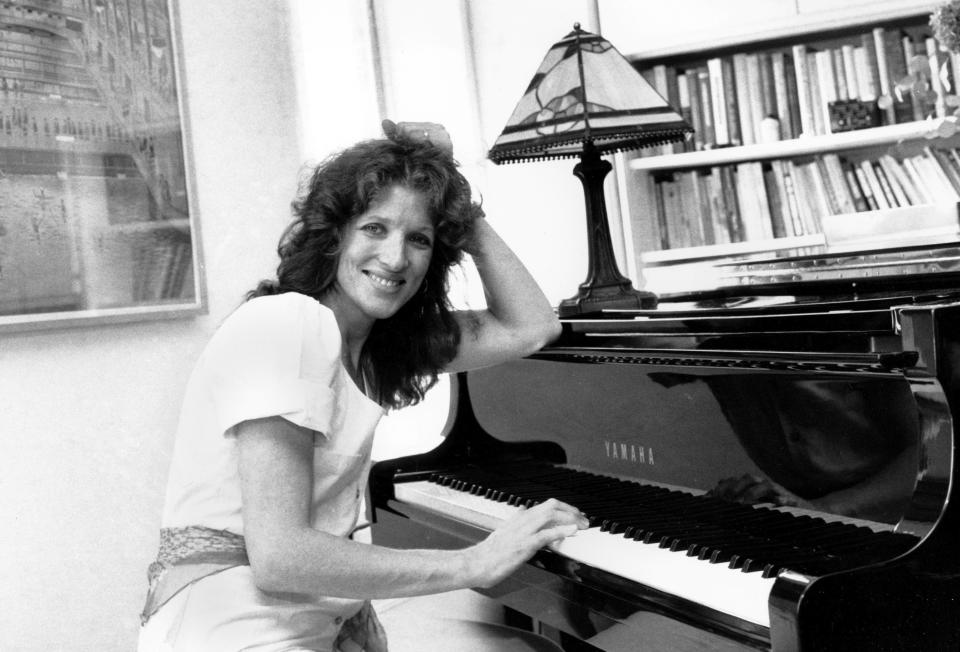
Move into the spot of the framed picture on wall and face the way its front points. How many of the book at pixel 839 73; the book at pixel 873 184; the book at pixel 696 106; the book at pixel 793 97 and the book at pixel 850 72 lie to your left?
5

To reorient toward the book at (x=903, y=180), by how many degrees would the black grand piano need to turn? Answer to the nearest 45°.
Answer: approximately 135° to its right

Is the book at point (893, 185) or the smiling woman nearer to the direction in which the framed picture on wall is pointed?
the smiling woman

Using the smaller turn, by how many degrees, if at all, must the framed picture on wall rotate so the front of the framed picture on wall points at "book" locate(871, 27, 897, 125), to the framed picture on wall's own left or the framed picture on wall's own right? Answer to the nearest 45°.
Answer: approximately 90° to the framed picture on wall's own left

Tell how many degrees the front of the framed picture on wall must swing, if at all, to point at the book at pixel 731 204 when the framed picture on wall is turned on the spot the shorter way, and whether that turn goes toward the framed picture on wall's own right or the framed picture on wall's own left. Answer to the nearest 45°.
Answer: approximately 90° to the framed picture on wall's own left

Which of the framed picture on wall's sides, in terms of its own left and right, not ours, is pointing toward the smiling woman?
front

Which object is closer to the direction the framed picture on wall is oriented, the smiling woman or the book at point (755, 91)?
the smiling woman

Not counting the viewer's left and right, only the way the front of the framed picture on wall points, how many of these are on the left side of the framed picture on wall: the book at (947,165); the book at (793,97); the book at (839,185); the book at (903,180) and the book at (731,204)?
5

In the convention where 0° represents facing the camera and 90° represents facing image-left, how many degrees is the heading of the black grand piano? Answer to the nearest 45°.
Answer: approximately 45°

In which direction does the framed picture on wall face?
toward the camera

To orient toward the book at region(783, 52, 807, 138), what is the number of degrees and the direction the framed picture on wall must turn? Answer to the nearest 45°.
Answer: approximately 90° to its left

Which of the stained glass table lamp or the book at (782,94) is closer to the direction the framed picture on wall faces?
the stained glass table lamp

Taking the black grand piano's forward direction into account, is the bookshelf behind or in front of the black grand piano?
behind

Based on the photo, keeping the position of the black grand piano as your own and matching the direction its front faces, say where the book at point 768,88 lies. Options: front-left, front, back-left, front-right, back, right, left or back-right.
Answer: back-right
